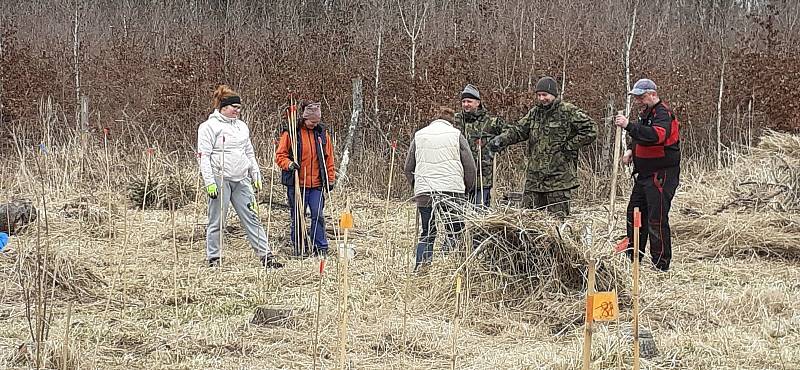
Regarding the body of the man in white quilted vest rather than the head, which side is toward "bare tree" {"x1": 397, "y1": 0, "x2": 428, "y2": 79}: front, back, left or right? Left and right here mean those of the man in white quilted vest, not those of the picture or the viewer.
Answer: front

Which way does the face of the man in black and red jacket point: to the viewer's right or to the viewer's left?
to the viewer's left

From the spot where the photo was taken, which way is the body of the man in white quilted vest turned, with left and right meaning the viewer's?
facing away from the viewer

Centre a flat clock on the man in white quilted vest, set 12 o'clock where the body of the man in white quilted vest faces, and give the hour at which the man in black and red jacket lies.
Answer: The man in black and red jacket is roughly at 3 o'clock from the man in white quilted vest.

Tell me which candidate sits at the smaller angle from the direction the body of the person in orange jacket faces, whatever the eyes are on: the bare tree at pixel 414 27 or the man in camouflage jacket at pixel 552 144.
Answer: the man in camouflage jacket

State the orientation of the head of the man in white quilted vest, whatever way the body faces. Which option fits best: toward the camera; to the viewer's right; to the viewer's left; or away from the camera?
away from the camera

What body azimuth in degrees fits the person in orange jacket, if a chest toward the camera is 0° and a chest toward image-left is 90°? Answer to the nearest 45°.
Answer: approximately 0°

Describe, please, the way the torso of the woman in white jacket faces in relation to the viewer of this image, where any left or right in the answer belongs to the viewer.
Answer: facing the viewer and to the right of the viewer

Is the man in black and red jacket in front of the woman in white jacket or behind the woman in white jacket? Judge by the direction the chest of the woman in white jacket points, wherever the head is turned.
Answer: in front

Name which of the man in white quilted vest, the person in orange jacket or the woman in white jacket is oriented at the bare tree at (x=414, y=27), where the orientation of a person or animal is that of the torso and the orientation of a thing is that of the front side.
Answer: the man in white quilted vest

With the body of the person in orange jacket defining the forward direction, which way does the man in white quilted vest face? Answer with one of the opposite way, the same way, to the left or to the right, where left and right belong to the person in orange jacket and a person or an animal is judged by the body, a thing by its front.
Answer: the opposite way

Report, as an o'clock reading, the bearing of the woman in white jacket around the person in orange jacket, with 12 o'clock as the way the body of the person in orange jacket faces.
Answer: The woman in white jacket is roughly at 2 o'clock from the person in orange jacket.
